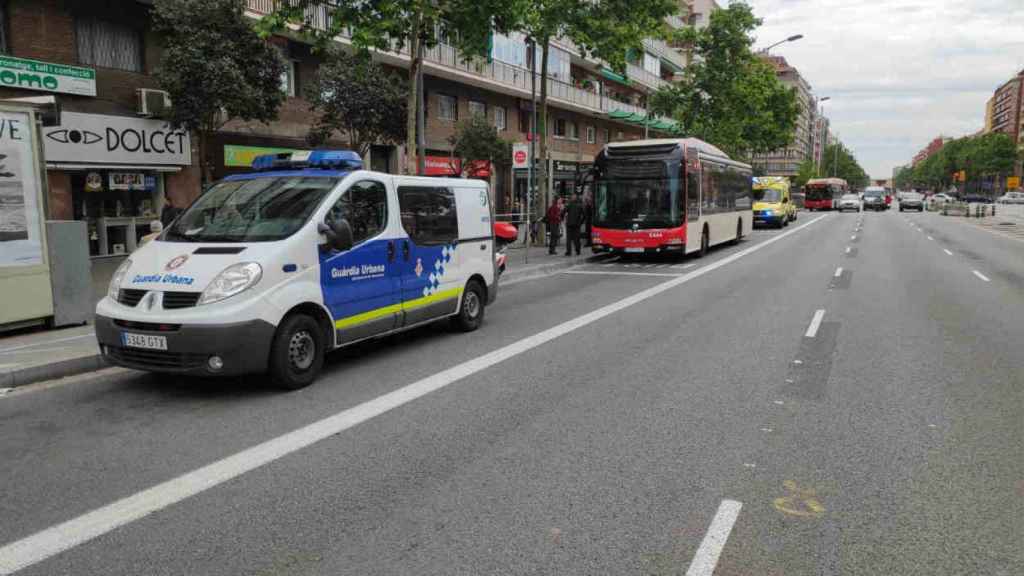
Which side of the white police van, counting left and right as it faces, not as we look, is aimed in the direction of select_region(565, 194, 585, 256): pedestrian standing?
back

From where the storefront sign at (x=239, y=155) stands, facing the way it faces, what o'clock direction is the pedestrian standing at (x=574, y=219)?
The pedestrian standing is roughly at 11 o'clock from the storefront sign.

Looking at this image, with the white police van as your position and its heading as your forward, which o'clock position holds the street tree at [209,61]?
The street tree is roughly at 4 o'clock from the white police van.

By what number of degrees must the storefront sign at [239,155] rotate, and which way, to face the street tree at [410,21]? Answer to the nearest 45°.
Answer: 0° — it already faces it

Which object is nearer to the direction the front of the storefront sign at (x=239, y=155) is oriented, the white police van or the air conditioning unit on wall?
the white police van

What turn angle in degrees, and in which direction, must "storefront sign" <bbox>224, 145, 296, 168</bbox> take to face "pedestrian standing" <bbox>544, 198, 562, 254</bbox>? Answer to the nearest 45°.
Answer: approximately 45° to its left

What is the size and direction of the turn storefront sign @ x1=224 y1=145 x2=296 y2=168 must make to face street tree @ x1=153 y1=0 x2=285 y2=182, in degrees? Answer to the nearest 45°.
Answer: approximately 45° to its right

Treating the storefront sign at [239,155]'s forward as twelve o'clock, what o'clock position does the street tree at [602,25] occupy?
The street tree is roughly at 11 o'clock from the storefront sign.

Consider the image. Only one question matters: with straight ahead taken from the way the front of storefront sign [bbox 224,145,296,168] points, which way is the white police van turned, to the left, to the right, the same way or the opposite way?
to the right

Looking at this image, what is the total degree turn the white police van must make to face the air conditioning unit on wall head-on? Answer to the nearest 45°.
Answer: approximately 135° to its right
